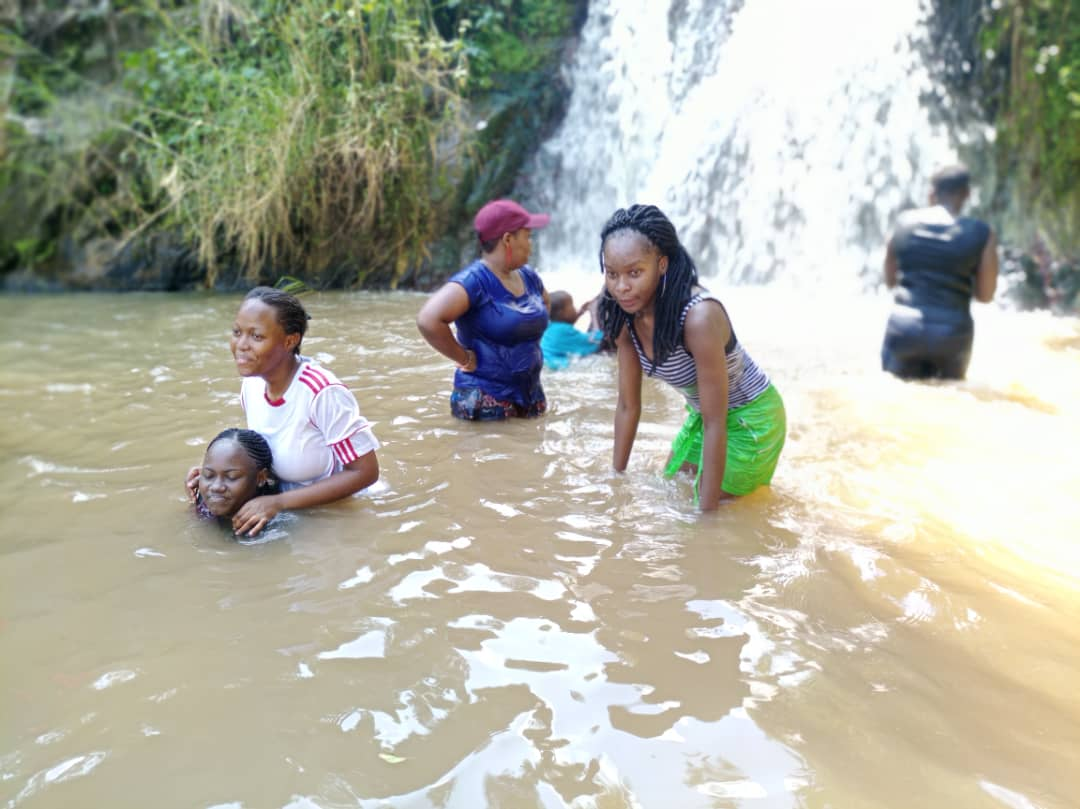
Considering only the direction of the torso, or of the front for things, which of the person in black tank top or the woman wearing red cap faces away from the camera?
the person in black tank top

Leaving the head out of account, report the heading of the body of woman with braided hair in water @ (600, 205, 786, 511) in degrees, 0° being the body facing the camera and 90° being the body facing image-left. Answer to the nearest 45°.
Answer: approximately 45°

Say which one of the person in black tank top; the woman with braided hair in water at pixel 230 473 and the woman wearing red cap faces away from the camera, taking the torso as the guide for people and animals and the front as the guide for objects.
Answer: the person in black tank top

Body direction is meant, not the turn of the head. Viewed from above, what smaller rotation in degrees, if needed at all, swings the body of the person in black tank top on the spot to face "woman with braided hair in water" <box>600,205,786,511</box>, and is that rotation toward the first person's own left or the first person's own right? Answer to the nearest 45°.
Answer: approximately 180°

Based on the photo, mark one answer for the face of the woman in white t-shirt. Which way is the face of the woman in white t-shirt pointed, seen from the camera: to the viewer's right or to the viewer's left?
to the viewer's left

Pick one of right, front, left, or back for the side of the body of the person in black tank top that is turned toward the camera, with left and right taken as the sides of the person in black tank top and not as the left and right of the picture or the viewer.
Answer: back

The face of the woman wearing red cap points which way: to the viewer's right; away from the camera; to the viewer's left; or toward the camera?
to the viewer's right

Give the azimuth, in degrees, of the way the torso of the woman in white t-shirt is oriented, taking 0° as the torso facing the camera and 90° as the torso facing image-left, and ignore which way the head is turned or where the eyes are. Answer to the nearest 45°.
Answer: approximately 45°

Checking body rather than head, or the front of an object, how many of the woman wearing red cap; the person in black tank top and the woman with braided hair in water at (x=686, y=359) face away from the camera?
1

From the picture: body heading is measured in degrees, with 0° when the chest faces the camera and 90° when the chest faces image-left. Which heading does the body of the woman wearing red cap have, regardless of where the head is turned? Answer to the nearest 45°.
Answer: approximately 315°

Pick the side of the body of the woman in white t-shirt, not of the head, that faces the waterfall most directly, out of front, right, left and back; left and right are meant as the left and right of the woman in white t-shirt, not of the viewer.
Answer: back
